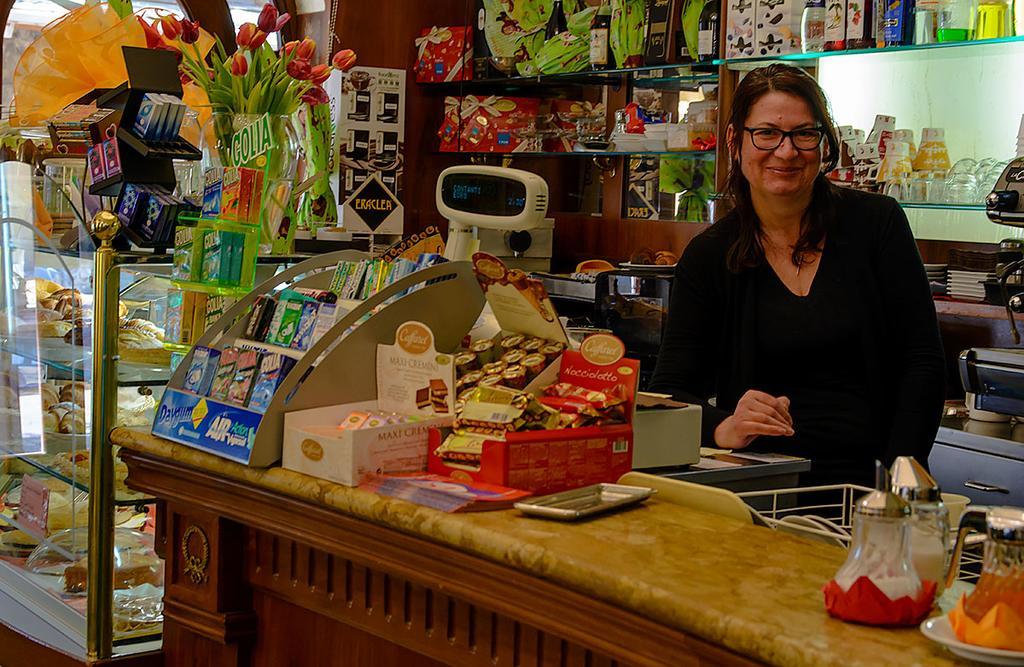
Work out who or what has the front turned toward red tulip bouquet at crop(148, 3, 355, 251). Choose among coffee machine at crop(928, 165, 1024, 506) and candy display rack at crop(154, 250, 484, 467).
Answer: the coffee machine

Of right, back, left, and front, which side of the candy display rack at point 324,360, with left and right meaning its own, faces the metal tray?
left

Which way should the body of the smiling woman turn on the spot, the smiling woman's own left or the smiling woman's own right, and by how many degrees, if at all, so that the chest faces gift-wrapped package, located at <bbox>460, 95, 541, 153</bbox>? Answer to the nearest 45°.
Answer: approximately 135° to the smiling woman's own right

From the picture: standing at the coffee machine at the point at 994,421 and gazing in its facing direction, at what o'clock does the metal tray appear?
The metal tray is roughly at 11 o'clock from the coffee machine.

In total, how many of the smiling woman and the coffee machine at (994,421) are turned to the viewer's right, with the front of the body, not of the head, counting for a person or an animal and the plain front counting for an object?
0

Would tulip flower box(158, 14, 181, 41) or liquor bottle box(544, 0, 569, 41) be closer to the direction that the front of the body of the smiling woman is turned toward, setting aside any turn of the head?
the tulip flower

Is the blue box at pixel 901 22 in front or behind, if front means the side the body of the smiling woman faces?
behind

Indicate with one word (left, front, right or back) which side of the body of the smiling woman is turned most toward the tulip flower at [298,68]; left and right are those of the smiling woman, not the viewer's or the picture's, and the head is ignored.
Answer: right

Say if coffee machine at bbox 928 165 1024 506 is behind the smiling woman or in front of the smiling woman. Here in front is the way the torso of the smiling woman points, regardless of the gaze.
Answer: behind

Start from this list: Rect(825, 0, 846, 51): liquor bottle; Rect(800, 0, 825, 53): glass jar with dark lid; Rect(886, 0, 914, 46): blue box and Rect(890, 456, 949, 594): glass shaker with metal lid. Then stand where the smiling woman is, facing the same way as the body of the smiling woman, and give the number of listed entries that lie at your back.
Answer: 3
